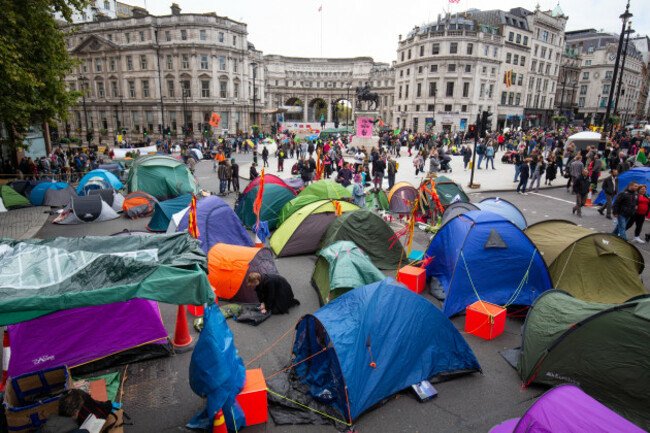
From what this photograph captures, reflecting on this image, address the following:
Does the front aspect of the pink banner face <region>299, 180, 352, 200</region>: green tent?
yes

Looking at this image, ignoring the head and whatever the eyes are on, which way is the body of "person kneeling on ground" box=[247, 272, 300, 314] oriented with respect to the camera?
to the viewer's left

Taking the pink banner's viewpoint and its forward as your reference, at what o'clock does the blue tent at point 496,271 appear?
The blue tent is roughly at 12 o'clock from the pink banner.

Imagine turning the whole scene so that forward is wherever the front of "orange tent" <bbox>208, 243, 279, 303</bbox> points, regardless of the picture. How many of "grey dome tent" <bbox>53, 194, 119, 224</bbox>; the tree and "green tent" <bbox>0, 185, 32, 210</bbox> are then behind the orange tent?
3

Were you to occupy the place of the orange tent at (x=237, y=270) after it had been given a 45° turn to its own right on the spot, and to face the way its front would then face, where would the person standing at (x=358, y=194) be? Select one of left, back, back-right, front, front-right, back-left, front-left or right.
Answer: back-left

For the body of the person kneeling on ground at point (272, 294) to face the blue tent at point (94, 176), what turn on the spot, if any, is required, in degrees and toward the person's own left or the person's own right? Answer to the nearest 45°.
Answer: approximately 45° to the person's own right

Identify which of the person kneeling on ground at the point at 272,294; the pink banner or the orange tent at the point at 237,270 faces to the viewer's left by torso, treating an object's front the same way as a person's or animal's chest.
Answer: the person kneeling on ground

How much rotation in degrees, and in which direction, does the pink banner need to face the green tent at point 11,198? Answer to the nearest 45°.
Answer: approximately 45° to its right

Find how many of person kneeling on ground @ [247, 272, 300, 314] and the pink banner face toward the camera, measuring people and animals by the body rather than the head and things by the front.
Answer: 1

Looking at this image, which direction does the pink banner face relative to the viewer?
toward the camera

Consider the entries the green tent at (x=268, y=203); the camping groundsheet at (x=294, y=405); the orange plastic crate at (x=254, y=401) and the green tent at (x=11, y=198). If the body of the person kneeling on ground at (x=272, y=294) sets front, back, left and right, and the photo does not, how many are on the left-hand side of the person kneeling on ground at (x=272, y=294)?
2

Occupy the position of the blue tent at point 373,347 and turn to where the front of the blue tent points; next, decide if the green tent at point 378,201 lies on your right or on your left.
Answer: on your right

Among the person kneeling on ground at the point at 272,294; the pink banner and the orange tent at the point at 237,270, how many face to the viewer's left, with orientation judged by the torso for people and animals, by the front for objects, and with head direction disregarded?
1

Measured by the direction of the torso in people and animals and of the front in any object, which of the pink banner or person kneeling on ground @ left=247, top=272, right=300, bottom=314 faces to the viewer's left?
the person kneeling on ground

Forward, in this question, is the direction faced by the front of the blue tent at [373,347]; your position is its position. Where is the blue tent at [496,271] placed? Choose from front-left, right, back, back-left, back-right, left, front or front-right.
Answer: back

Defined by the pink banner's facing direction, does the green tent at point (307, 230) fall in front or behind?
in front

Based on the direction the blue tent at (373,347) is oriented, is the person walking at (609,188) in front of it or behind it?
behind

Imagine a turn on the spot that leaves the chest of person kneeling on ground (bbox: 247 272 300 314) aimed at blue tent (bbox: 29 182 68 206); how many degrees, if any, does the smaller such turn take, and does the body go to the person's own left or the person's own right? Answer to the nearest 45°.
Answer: approximately 45° to the person's own right

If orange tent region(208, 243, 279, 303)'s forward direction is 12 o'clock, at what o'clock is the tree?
The tree is roughly at 6 o'clock from the orange tent.

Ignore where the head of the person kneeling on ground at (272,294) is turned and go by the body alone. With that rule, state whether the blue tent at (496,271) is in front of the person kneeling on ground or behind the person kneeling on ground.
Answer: behind

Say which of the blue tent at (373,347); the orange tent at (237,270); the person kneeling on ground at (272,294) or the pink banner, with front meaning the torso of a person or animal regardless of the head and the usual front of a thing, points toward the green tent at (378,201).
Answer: the pink banner
